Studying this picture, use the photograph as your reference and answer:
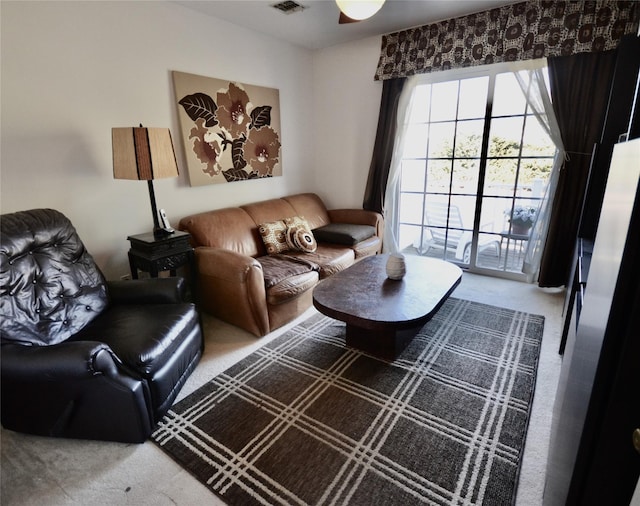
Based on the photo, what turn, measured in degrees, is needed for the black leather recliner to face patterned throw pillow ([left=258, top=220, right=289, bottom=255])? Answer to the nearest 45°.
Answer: approximately 90° to its left

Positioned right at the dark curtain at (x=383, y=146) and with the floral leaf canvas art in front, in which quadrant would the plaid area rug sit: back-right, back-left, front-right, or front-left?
front-left

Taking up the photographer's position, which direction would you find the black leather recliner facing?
facing the viewer and to the right of the viewer

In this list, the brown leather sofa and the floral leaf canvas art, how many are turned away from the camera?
0

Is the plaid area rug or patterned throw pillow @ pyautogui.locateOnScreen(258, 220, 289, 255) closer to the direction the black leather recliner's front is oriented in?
the plaid area rug

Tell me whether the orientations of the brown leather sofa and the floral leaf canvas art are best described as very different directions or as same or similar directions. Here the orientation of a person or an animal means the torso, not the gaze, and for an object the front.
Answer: same or similar directions

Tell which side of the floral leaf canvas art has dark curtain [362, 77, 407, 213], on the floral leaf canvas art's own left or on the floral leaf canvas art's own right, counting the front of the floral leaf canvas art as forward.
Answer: on the floral leaf canvas art's own left

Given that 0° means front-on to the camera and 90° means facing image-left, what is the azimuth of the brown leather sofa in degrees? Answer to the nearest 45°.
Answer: approximately 315°

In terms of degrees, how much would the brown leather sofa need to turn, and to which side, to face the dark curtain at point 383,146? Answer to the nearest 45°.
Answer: approximately 90° to its left

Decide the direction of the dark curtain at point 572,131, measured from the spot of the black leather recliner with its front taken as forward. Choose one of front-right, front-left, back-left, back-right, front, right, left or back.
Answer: front-left

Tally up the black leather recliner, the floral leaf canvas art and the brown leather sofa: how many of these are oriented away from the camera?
0

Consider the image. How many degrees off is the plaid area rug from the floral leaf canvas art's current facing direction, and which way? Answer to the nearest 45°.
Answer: approximately 45° to its right

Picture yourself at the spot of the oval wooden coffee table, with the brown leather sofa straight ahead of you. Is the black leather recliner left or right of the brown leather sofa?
left

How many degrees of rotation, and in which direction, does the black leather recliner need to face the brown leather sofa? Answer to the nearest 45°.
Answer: approximately 90° to its left

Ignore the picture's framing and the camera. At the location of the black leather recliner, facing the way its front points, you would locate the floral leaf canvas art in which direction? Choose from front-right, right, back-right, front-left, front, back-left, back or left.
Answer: left
